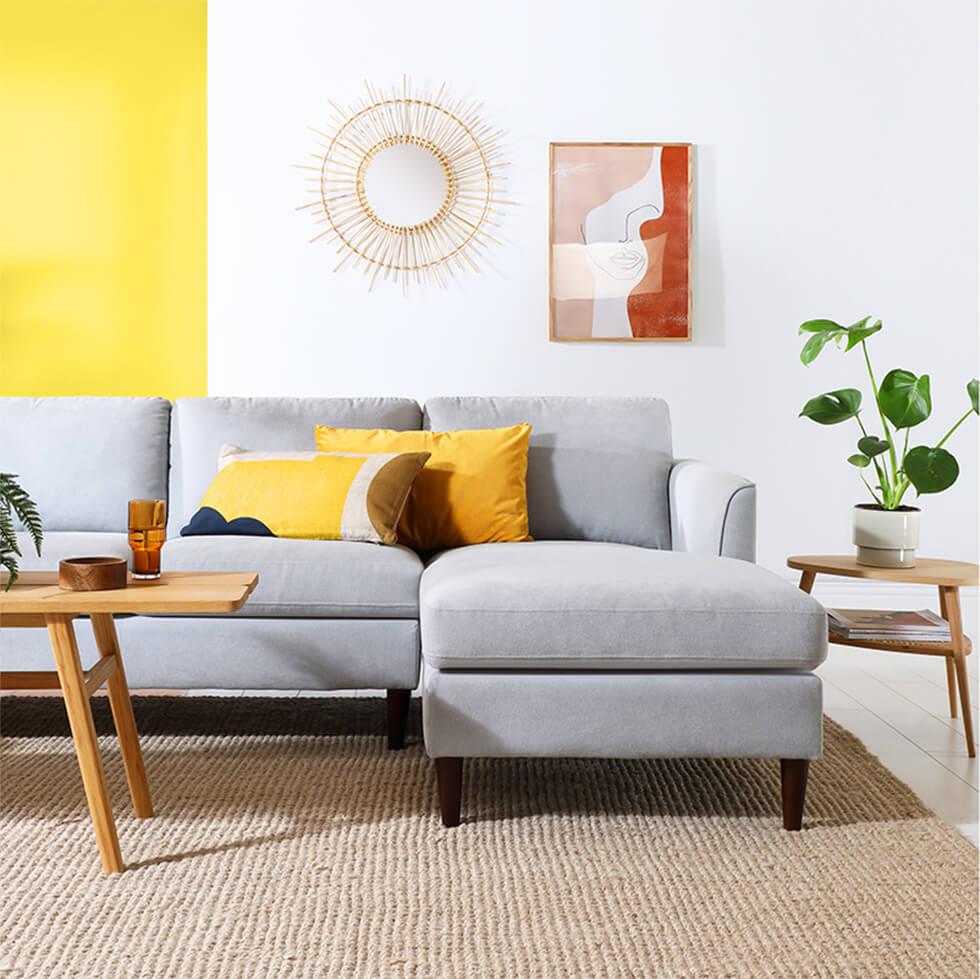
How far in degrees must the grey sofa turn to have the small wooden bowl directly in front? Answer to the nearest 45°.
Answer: approximately 45° to its right

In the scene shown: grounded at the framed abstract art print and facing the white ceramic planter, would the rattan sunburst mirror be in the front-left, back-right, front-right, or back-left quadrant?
back-right

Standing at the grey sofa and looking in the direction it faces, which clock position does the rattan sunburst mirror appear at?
The rattan sunburst mirror is roughly at 6 o'clock from the grey sofa.

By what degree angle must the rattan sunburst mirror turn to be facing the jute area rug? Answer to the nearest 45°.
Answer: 0° — it already faces it

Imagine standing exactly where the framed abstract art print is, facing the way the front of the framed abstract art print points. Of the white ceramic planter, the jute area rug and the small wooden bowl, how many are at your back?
0

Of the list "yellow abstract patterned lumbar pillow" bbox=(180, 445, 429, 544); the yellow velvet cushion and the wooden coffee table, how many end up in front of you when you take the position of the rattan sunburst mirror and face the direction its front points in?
3

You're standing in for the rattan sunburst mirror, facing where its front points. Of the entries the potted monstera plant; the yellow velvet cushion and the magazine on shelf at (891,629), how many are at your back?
0

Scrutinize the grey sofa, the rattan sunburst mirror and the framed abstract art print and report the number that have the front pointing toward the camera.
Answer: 3

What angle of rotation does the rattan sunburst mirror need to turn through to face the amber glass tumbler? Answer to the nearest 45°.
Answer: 0° — it already faces it

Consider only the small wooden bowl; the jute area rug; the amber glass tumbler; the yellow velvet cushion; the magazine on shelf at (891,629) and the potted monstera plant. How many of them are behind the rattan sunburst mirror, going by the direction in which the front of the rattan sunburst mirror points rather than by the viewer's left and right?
0

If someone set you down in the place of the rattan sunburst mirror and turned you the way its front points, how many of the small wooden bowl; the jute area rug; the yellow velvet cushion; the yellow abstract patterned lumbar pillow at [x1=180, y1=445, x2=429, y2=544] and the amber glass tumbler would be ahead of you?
5

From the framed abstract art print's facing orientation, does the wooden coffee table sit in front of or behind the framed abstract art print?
in front

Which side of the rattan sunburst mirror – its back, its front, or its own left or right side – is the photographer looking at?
front

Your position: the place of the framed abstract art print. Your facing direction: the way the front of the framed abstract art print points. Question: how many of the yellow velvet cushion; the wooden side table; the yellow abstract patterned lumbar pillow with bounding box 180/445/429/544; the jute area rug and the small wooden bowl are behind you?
0

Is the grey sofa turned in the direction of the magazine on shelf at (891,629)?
no

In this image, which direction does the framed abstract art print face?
toward the camera

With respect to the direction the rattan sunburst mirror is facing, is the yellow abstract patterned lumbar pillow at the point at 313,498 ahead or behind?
ahead
